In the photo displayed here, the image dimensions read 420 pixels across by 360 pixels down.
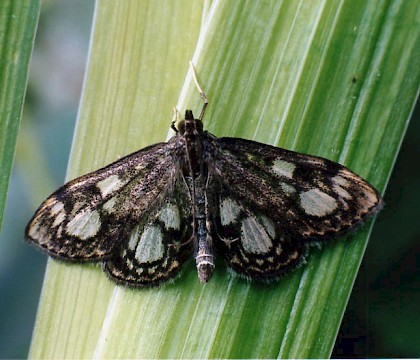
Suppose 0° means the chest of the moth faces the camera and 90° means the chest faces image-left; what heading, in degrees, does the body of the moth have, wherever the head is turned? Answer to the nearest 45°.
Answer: approximately 180°

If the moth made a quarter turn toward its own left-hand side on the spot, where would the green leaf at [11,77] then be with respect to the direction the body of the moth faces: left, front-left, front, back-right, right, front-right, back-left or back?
front
